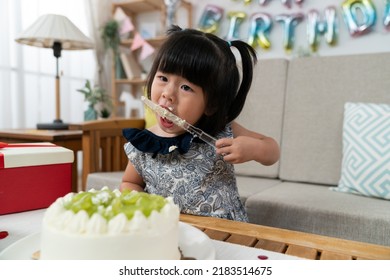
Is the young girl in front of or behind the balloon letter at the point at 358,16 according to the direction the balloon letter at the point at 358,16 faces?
in front

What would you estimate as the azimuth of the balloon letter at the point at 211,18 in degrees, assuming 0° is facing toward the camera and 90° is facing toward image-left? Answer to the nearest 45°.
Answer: approximately 0°

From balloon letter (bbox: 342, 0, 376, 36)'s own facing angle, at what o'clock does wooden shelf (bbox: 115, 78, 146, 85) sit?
The wooden shelf is roughly at 3 o'clock from the balloon letter.

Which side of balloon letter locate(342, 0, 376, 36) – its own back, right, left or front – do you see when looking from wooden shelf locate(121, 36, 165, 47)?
right

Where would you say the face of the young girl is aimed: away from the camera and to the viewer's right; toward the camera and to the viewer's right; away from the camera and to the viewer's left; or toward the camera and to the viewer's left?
toward the camera and to the viewer's left

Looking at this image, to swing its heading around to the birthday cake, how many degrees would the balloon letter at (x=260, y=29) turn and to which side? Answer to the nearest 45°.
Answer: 0° — it already faces it

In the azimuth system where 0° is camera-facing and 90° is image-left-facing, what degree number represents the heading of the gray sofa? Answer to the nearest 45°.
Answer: approximately 45°

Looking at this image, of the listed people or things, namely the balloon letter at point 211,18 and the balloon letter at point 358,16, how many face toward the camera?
2

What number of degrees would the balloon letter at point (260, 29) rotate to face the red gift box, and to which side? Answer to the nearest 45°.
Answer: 0° — it already faces it

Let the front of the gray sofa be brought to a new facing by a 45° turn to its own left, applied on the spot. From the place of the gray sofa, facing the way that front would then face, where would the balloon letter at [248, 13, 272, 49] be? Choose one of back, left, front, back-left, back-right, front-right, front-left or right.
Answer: back

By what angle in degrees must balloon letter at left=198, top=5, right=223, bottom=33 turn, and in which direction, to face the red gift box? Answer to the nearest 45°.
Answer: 0° — it already faces it

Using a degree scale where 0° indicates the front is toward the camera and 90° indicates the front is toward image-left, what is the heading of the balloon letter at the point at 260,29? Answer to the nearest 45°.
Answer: approximately 0°

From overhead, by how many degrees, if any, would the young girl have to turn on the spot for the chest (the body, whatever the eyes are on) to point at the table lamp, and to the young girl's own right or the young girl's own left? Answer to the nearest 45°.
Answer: approximately 90° to the young girl's own right

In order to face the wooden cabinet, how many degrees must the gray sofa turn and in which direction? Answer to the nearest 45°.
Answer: approximately 90° to its right
